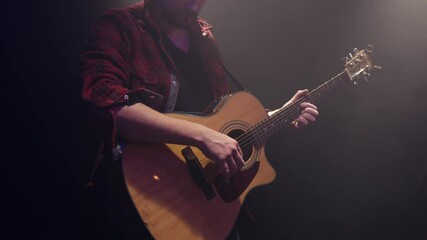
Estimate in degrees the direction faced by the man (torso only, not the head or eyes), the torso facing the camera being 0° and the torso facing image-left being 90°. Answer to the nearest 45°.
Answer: approximately 315°
